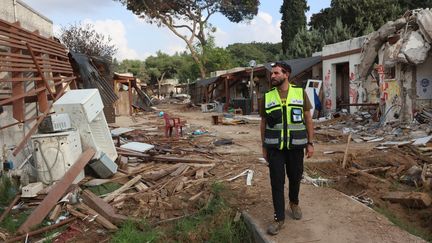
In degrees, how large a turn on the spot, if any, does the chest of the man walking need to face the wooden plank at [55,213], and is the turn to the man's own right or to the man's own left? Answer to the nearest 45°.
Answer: approximately 90° to the man's own right

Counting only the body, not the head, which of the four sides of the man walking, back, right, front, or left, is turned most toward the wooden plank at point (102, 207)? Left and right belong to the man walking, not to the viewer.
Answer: right

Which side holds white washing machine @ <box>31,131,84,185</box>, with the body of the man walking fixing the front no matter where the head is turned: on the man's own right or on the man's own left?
on the man's own right

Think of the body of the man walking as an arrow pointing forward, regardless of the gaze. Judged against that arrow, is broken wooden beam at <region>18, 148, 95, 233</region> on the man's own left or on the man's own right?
on the man's own right

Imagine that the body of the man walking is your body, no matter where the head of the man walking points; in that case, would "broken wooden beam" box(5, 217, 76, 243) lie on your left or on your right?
on your right

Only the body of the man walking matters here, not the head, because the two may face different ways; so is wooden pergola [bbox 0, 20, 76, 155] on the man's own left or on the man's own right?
on the man's own right

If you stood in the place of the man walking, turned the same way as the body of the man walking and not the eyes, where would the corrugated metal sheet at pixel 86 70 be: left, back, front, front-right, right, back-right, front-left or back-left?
back-right

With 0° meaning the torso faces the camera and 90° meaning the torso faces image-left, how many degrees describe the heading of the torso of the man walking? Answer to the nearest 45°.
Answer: approximately 0°

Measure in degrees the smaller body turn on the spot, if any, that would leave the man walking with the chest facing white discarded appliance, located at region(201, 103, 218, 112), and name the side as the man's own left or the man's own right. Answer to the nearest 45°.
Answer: approximately 180°

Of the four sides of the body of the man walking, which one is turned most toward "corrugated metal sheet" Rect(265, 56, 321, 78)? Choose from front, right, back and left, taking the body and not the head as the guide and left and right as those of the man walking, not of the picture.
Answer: back

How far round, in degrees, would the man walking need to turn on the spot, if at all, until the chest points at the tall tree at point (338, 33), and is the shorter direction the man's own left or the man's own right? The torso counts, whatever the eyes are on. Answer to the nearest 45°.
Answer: approximately 180°

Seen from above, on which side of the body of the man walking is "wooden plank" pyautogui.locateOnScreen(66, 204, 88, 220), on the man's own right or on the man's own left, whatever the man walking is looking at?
on the man's own right

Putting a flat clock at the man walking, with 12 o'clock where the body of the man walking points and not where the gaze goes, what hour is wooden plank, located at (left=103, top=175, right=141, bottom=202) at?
The wooden plank is roughly at 4 o'clock from the man walking.

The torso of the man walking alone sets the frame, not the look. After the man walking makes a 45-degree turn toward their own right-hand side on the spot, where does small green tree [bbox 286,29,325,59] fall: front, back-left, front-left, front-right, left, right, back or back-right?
back-right
